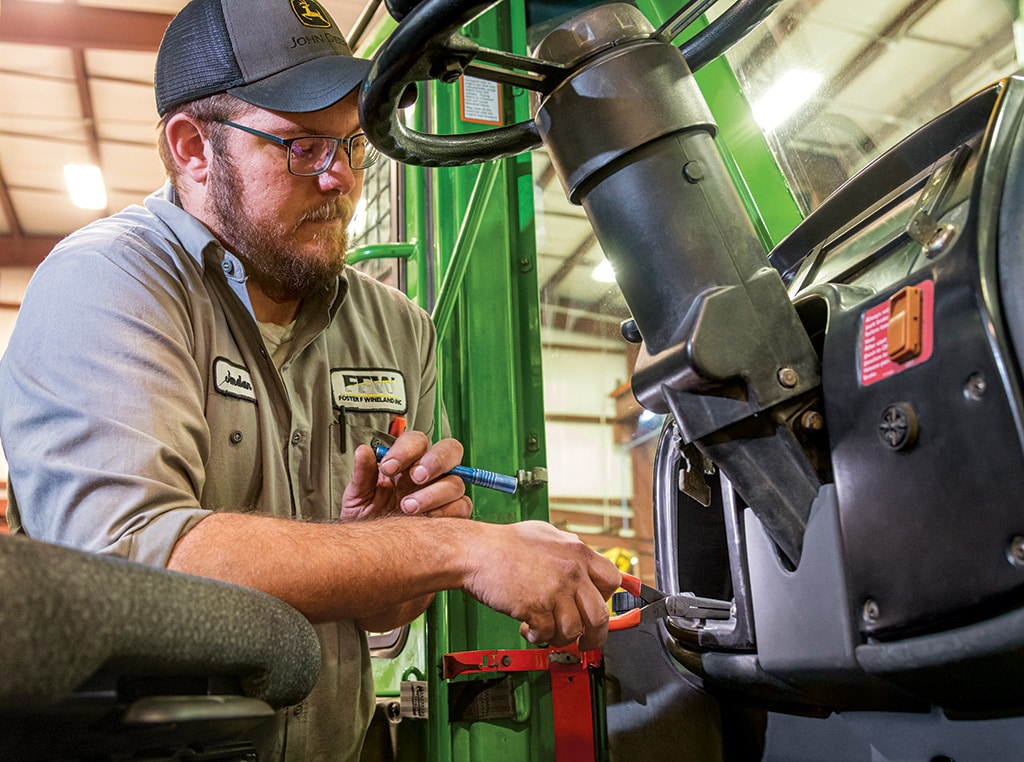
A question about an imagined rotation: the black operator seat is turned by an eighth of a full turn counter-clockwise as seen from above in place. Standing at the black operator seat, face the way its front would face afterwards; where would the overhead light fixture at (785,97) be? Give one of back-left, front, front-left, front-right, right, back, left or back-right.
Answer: front

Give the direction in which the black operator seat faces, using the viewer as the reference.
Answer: facing to the right of the viewer

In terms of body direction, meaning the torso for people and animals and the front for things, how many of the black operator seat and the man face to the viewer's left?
0

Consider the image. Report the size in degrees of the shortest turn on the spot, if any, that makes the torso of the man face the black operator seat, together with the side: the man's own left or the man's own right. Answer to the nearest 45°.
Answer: approximately 45° to the man's own right

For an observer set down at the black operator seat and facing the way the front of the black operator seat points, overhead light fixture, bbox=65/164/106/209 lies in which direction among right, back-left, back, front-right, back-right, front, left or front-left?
left

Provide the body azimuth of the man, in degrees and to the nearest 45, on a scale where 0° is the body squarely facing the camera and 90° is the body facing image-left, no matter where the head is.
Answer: approximately 315°

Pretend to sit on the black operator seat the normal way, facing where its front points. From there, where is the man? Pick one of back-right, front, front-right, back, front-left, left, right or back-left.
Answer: left
